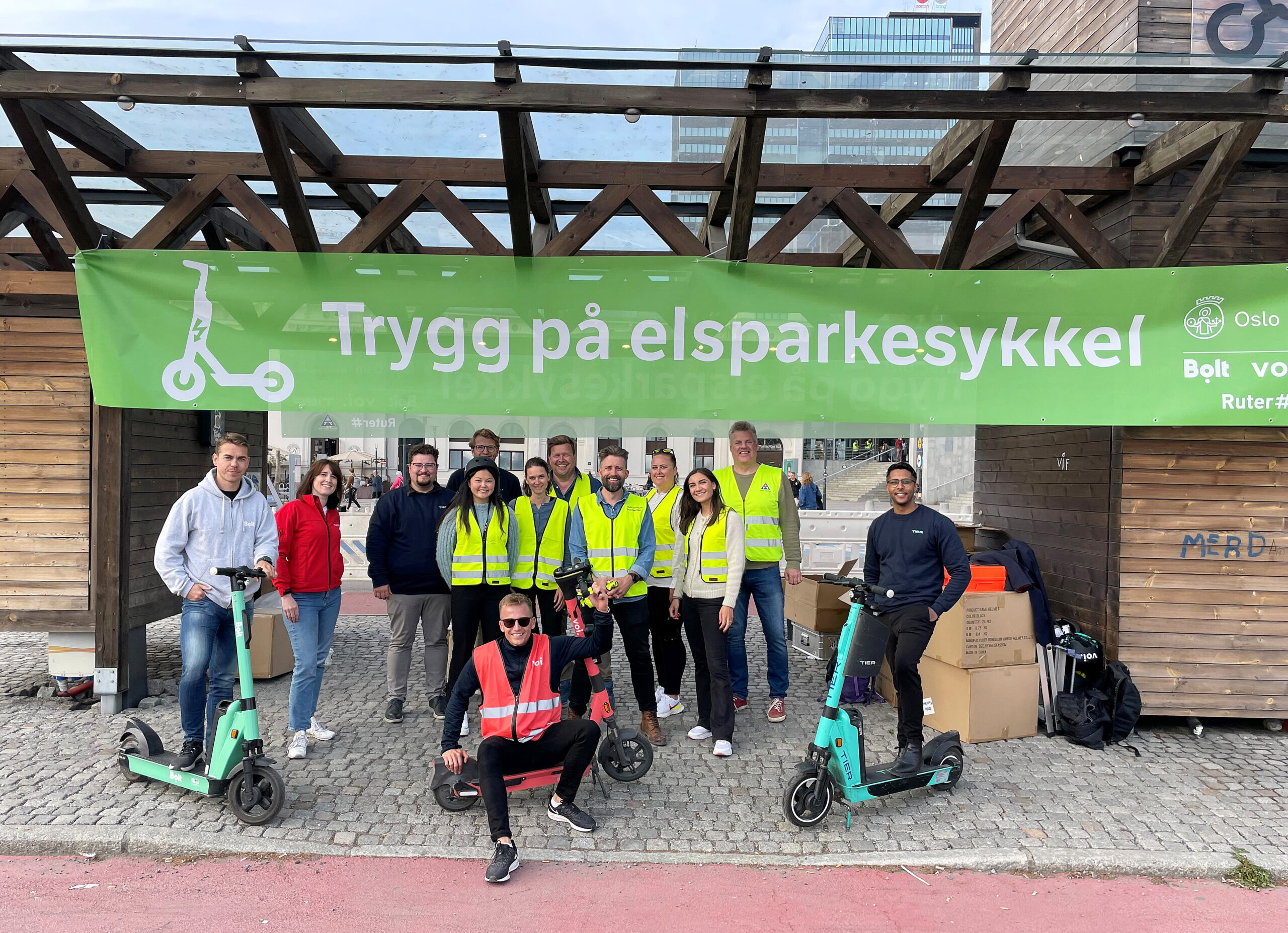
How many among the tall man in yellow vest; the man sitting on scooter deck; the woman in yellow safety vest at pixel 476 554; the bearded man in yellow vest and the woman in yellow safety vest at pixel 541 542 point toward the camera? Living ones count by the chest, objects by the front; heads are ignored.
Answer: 5

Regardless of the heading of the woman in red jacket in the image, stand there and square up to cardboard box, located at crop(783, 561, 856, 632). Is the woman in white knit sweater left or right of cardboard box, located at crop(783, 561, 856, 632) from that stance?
right

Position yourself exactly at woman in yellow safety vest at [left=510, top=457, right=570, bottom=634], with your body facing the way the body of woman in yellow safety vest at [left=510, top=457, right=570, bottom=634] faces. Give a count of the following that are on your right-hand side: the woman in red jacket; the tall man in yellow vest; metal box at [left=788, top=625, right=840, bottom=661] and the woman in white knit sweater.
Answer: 1

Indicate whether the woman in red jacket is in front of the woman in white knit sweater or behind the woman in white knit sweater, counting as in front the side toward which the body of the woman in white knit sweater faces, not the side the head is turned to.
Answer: in front

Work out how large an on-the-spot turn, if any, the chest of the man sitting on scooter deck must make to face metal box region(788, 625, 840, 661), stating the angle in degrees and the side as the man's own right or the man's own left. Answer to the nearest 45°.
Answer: approximately 135° to the man's own left

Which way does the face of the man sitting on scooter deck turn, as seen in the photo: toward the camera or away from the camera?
toward the camera

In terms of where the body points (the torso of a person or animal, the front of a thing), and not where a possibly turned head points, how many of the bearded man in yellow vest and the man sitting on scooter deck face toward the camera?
2

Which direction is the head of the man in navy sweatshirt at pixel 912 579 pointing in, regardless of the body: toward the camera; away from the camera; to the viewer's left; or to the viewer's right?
toward the camera

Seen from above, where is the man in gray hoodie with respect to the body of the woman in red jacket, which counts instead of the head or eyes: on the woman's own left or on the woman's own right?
on the woman's own right

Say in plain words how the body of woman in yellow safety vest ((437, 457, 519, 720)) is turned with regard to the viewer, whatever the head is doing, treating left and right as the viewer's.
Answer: facing the viewer

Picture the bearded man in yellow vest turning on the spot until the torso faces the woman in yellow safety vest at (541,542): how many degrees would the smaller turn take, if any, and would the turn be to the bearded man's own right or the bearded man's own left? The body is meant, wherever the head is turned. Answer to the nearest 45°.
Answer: approximately 90° to the bearded man's own right

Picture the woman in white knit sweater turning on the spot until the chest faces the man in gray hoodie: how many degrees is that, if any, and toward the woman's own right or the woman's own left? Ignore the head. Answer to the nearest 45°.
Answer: approximately 45° to the woman's own right

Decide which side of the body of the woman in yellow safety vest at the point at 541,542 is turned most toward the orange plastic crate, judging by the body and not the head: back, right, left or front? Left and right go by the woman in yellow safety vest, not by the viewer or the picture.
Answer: left

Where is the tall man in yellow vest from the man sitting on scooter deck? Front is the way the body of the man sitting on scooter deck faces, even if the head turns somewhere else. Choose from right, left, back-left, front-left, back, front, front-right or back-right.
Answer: back-left

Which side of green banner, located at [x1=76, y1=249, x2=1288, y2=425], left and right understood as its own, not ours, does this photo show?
front

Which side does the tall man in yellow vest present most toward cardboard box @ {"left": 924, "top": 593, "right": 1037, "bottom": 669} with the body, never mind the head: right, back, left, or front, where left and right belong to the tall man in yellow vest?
left

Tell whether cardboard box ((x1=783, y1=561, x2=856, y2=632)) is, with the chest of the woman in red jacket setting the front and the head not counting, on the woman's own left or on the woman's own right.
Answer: on the woman's own left

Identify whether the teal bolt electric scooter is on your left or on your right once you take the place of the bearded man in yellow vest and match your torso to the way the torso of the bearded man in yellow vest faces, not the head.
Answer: on your right
